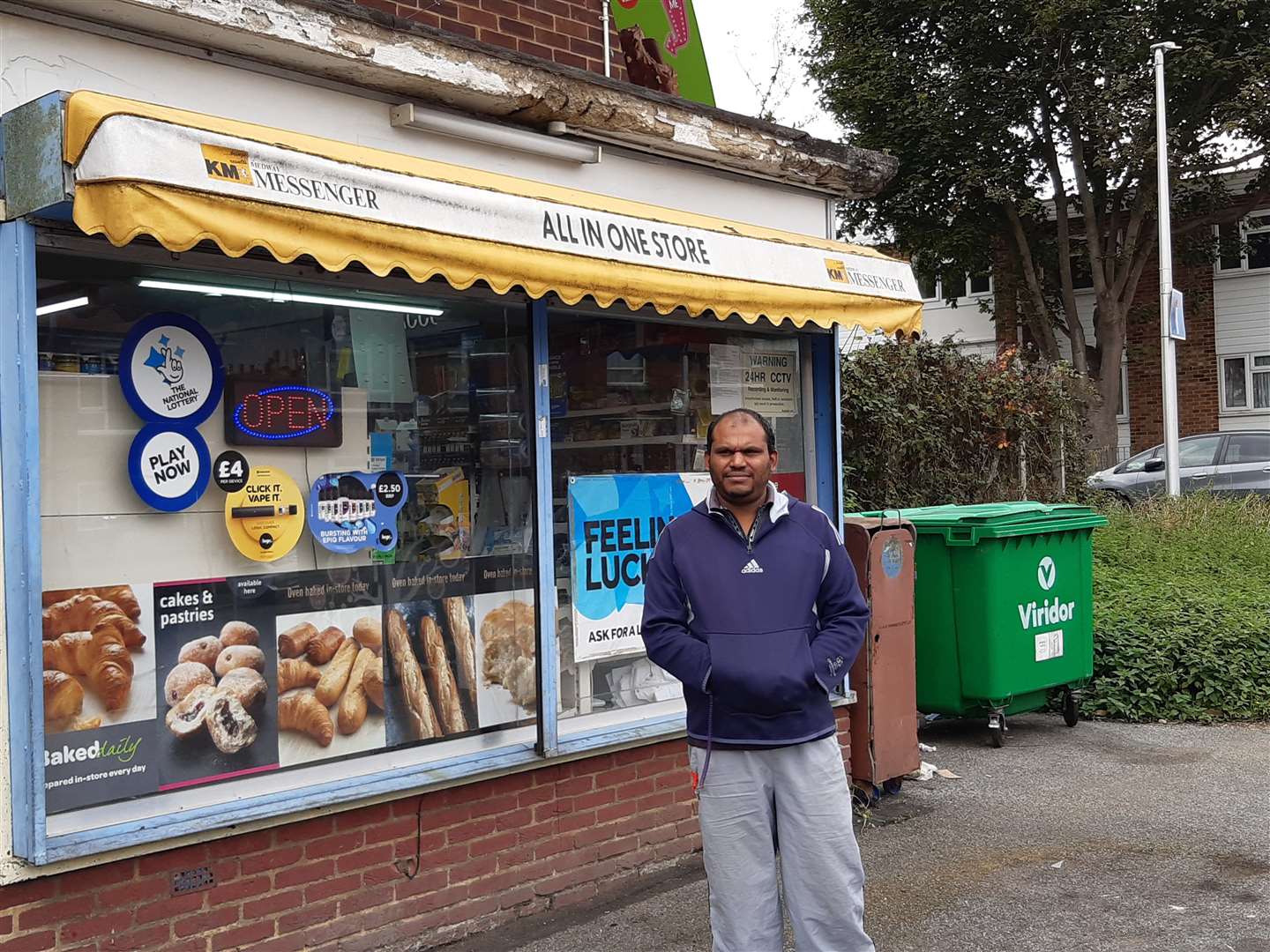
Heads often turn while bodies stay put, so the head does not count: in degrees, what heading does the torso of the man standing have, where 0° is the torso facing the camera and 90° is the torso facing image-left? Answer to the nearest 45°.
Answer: approximately 0°

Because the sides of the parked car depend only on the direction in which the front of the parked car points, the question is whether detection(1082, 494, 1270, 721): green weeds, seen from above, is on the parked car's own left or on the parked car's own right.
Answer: on the parked car's own left

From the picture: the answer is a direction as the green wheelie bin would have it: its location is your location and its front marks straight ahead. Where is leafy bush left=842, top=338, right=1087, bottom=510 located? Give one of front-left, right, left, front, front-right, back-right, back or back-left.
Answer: back-left

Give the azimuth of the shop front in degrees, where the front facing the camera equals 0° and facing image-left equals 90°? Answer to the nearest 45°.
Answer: approximately 315°

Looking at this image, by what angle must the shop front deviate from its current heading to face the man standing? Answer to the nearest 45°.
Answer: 0° — it already faces them

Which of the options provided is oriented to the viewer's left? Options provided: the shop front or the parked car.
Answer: the parked car

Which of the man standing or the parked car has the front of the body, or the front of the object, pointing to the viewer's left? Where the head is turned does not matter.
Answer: the parked car

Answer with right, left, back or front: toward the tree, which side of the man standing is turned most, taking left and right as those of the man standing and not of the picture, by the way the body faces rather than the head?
back

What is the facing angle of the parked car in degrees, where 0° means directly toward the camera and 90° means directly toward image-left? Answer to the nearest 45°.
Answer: approximately 90°

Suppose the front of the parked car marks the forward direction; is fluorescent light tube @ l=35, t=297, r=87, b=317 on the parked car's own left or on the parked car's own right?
on the parked car's own left

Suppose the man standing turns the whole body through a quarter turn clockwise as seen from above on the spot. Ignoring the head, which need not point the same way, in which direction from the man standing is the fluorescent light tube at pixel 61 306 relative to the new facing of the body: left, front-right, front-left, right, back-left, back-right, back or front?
front
